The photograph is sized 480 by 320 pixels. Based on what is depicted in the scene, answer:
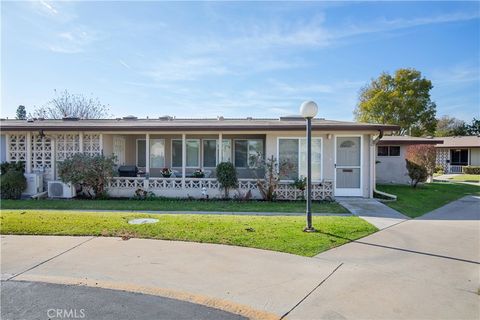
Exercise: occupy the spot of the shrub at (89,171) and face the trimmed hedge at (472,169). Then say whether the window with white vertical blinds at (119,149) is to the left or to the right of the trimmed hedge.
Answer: left

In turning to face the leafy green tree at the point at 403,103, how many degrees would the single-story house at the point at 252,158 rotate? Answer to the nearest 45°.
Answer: approximately 135° to its left

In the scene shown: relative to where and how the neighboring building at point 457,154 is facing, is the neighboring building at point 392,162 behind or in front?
in front

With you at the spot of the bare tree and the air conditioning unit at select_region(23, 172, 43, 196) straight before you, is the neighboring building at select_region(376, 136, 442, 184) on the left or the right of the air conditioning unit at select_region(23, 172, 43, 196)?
left

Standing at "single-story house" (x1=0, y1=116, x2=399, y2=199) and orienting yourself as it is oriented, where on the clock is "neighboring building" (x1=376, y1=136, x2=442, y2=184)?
The neighboring building is roughly at 8 o'clock from the single-story house.

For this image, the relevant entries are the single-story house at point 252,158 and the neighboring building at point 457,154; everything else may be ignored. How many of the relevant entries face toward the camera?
2

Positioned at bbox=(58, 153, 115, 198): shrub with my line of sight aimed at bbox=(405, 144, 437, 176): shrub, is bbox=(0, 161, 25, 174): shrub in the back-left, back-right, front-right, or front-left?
back-left

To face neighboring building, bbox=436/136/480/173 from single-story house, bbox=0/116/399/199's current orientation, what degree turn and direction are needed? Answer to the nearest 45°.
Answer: approximately 135° to its left

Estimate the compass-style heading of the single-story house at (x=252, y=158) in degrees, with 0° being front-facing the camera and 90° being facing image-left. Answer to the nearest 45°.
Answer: approximately 0°

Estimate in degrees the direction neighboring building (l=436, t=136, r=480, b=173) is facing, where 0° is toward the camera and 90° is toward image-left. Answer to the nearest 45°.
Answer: approximately 0°
